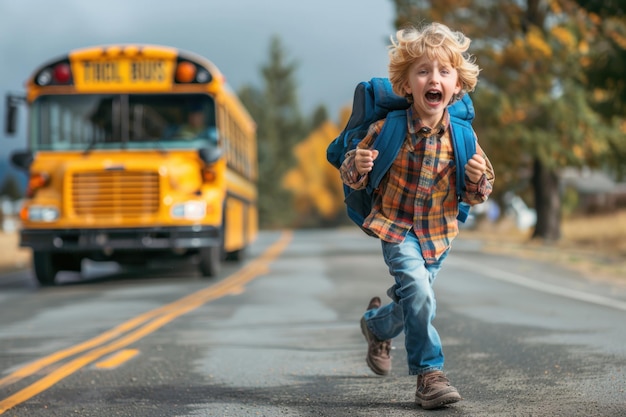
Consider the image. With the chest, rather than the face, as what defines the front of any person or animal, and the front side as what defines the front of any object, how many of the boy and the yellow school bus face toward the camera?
2

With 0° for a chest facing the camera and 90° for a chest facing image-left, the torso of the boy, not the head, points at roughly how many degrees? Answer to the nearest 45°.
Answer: approximately 0°

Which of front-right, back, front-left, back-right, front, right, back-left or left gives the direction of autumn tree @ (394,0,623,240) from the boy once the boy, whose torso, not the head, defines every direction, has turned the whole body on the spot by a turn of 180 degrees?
front

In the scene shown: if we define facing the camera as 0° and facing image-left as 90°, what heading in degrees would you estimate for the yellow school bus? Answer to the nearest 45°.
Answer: approximately 0°

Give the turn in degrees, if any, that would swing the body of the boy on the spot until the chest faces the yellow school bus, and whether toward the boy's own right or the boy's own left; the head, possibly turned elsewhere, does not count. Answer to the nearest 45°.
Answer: approximately 135° to the boy's own right

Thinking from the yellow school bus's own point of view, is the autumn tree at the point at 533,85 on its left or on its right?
on its left
